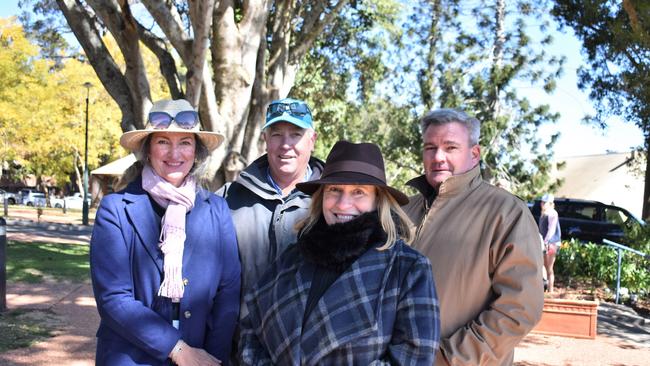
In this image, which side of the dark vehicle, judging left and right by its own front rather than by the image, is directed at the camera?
right

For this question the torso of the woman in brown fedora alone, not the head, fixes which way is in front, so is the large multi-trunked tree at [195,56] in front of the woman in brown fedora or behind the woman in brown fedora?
behind

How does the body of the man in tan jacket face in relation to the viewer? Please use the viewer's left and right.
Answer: facing the viewer and to the left of the viewer

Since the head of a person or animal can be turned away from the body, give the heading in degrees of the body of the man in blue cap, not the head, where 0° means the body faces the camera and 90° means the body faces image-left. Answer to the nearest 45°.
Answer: approximately 0°

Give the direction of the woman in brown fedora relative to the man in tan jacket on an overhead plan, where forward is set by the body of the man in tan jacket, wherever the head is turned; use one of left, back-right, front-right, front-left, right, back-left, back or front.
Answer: front

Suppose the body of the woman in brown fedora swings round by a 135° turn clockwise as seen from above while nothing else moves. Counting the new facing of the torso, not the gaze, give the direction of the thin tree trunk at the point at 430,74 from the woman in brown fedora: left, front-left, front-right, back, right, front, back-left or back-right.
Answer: front-right

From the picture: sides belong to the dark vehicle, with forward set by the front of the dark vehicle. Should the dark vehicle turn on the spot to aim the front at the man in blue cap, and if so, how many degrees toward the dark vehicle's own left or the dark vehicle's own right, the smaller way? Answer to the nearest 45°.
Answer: approximately 90° to the dark vehicle's own right

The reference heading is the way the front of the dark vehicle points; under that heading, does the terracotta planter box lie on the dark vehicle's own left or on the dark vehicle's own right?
on the dark vehicle's own right

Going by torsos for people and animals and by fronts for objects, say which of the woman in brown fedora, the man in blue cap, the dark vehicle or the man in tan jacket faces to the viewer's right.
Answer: the dark vehicle

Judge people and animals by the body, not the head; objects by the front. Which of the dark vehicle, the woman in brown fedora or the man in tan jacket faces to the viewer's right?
the dark vehicle

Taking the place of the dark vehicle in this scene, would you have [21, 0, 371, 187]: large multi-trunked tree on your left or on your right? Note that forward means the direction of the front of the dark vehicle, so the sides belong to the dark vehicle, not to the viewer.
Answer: on your right

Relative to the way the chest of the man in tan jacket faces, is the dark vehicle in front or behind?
behind

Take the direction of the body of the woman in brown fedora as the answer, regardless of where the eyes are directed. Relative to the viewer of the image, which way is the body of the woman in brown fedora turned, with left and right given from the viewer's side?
facing the viewer

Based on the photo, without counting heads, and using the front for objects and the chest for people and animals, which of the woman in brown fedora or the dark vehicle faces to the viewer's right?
the dark vehicle

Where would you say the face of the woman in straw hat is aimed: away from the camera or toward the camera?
toward the camera

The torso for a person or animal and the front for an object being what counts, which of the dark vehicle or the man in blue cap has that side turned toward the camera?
the man in blue cap

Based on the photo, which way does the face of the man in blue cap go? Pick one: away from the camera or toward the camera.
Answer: toward the camera
